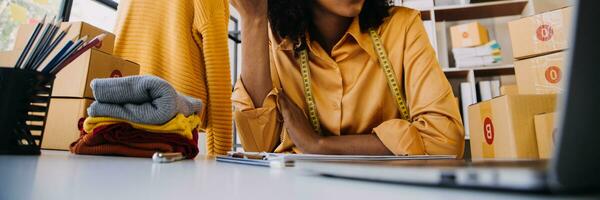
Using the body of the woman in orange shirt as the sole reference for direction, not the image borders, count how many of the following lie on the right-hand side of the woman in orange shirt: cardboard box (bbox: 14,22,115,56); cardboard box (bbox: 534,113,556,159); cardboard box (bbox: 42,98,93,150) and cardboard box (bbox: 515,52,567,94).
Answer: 2

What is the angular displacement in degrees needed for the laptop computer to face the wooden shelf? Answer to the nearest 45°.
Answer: approximately 45° to its right

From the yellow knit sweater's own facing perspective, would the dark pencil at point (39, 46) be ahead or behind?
ahead

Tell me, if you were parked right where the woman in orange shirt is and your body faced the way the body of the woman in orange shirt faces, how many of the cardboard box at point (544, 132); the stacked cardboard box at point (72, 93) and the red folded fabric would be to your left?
1

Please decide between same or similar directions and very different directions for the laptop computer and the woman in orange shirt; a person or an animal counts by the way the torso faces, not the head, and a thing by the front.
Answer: very different directions

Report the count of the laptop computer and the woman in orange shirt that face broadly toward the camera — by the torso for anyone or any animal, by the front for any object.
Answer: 1

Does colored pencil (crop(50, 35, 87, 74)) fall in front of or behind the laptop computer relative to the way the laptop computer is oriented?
in front

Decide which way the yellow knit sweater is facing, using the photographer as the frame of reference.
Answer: facing the viewer and to the left of the viewer

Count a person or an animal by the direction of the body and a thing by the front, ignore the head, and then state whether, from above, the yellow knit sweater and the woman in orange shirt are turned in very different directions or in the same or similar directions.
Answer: same or similar directions

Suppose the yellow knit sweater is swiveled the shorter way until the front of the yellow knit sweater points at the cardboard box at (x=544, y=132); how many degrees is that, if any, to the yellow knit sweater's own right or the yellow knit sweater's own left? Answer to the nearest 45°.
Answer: approximately 90° to the yellow knit sweater's own left

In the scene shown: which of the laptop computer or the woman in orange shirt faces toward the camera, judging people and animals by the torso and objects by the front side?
the woman in orange shirt

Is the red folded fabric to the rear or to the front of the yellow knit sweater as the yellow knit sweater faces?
to the front

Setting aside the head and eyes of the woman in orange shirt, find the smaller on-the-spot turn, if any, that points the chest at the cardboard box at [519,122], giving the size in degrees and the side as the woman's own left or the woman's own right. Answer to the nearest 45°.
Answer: approximately 90° to the woman's own left

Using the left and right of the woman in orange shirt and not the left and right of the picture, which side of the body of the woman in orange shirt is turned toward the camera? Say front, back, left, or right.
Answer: front

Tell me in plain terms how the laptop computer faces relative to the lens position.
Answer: facing away from the viewer and to the left of the viewer

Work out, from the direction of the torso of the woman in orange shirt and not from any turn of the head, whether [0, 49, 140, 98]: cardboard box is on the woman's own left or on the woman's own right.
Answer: on the woman's own right

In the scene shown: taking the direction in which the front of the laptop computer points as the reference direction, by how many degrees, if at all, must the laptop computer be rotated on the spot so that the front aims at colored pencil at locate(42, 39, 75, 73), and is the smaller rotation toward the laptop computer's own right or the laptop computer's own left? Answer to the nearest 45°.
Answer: approximately 45° to the laptop computer's own left
